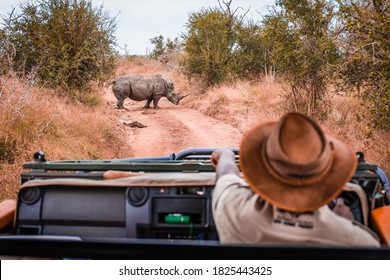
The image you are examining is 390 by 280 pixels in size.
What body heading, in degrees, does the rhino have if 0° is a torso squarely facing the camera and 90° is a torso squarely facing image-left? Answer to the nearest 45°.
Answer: approximately 270°

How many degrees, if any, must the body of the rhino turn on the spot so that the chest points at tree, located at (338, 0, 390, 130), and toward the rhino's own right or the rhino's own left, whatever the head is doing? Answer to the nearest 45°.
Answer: approximately 90° to the rhino's own right

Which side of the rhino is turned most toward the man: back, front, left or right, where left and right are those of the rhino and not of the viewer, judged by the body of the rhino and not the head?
right

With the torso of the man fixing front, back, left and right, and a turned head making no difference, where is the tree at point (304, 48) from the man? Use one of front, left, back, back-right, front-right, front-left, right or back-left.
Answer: front

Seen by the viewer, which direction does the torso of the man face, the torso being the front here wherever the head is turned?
away from the camera

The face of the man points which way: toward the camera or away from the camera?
away from the camera

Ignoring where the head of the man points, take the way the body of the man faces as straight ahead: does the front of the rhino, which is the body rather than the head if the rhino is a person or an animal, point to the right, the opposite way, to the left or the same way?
to the right

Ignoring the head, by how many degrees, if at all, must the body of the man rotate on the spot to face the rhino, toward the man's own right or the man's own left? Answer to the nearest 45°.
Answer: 0° — they already face it

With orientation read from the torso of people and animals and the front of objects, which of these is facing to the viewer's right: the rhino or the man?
the rhino

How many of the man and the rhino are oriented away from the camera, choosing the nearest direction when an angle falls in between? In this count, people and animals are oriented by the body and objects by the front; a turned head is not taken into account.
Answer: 1
